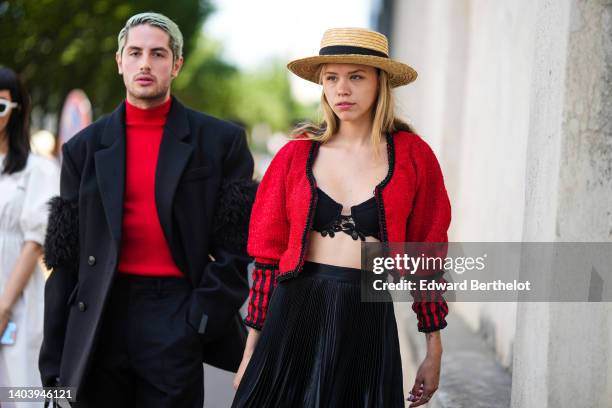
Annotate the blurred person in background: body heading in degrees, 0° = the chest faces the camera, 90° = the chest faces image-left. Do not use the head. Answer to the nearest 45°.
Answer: approximately 45°

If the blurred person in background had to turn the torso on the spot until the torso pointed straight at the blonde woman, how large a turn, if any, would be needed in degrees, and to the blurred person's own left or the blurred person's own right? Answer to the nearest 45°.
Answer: approximately 90° to the blurred person's own left

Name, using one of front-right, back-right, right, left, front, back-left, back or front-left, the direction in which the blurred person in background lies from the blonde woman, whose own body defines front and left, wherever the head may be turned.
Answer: back-right

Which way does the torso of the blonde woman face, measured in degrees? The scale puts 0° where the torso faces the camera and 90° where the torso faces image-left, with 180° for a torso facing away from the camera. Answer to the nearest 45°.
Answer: approximately 0°
